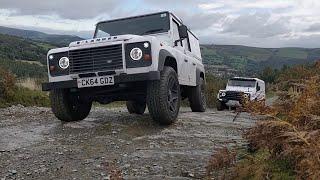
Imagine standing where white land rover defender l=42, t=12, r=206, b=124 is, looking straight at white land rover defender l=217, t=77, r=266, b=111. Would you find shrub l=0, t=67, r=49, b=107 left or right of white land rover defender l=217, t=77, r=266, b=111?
left

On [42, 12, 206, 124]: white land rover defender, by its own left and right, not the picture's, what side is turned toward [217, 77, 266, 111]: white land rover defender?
back

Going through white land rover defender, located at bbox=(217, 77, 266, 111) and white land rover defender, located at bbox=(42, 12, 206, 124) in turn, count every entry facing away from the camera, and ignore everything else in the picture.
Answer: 0

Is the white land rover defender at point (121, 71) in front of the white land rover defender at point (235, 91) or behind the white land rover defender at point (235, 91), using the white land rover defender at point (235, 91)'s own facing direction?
in front

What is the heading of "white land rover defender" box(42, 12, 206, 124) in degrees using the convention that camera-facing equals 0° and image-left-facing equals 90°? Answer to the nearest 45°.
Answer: approximately 45°

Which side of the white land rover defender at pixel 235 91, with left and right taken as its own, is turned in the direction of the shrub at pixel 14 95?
front

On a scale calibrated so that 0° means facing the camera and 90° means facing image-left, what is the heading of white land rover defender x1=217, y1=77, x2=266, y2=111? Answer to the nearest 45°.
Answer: approximately 45°

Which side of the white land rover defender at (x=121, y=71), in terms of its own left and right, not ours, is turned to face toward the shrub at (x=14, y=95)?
right

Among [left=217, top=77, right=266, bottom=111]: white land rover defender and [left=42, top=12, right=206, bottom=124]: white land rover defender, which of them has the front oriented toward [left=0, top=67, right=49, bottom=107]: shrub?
[left=217, top=77, right=266, bottom=111]: white land rover defender
